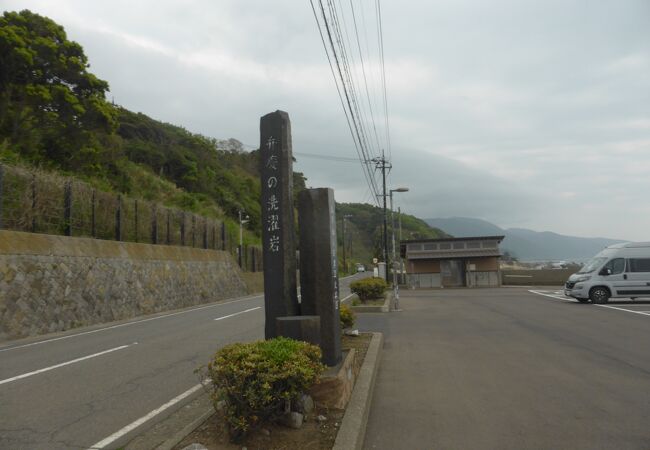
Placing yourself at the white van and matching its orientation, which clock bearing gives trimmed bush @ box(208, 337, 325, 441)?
The trimmed bush is roughly at 11 o'clock from the white van.

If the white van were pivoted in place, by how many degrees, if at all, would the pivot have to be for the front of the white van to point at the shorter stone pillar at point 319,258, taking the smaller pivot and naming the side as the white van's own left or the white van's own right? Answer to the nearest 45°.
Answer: approximately 45° to the white van's own left

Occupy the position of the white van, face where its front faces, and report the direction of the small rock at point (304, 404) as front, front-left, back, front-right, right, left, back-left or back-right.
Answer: front-left

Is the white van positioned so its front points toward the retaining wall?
yes

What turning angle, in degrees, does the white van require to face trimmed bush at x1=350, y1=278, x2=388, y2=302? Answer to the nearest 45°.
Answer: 0° — it already faces it

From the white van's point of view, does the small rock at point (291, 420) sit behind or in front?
in front

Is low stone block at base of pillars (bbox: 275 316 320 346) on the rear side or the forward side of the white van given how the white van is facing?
on the forward side

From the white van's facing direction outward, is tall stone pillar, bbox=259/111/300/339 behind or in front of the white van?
in front

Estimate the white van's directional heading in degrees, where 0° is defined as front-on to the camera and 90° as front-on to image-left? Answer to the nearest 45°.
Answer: approximately 45°

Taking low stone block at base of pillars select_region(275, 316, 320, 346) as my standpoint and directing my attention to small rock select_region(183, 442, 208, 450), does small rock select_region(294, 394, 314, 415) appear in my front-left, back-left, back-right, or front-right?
front-left

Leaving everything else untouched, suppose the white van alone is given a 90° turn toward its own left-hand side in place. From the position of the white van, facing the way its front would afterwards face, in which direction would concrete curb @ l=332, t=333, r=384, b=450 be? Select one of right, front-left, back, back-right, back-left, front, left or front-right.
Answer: front-right
